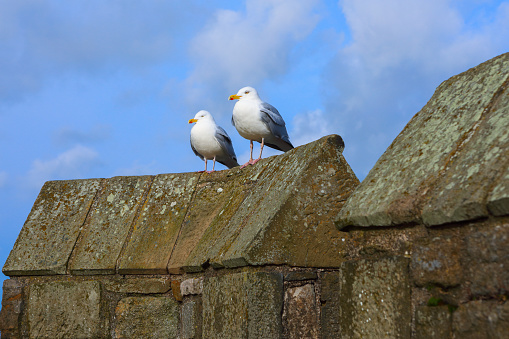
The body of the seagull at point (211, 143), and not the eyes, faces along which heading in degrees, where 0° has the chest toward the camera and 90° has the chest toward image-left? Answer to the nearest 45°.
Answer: approximately 45°

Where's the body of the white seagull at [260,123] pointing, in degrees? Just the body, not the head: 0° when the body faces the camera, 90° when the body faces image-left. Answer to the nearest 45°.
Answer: approximately 45°

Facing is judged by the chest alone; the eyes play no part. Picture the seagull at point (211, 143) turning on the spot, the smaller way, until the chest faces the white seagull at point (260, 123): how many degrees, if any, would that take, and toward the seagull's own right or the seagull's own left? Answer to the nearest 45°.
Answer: approximately 90° to the seagull's own left

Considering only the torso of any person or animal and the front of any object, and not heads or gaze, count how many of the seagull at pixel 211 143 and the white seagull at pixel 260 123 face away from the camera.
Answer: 0
